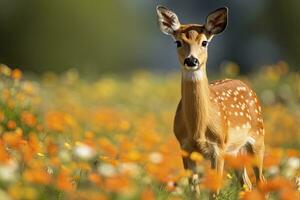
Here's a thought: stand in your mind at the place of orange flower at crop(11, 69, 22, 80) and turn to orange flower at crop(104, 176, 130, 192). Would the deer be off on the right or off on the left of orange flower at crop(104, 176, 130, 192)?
left

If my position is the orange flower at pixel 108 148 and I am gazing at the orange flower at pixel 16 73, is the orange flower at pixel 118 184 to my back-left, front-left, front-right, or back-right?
back-left

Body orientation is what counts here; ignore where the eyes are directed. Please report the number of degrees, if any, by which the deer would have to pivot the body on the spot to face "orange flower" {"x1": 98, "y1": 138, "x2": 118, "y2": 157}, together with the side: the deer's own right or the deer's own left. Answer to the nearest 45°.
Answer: approximately 90° to the deer's own right

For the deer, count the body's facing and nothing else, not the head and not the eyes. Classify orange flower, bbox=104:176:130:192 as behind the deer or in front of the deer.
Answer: in front

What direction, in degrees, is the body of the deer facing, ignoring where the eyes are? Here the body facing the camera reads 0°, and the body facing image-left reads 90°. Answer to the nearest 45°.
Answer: approximately 45°
